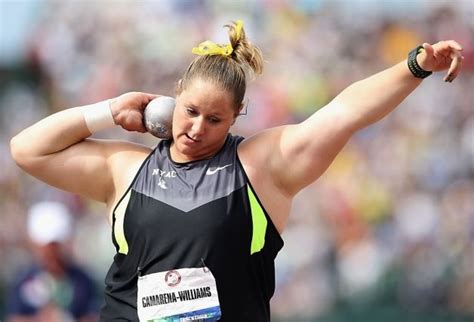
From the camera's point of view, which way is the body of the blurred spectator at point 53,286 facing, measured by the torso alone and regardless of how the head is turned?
toward the camera
